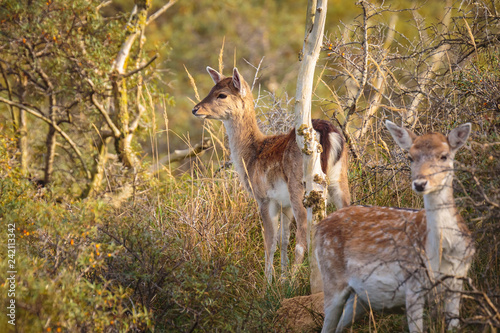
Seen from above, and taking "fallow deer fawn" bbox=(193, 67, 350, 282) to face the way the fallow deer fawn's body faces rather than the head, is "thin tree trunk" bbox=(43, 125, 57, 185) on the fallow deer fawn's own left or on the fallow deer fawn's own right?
on the fallow deer fawn's own right

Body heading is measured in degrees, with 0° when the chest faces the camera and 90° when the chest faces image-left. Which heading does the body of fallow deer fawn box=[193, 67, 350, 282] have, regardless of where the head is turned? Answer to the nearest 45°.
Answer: approximately 45°

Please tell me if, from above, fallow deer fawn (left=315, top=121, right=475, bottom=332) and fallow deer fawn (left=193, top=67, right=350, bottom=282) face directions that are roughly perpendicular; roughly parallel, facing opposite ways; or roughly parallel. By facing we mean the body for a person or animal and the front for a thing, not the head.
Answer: roughly parallel, facing opposite ways

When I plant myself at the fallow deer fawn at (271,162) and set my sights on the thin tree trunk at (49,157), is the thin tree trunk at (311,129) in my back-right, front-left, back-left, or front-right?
back-left

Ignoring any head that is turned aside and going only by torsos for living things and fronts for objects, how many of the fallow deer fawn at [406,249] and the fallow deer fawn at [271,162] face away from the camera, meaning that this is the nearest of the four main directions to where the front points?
0

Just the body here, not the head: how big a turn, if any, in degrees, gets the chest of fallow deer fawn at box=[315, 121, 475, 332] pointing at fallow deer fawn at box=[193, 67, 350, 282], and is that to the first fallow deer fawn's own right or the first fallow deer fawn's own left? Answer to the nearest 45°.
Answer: approximately 180°

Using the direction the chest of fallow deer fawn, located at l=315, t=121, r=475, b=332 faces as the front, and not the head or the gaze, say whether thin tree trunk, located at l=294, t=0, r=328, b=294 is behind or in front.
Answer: behind

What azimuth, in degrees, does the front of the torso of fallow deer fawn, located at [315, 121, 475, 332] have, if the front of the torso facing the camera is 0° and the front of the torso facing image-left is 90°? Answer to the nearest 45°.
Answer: approximately 315°
